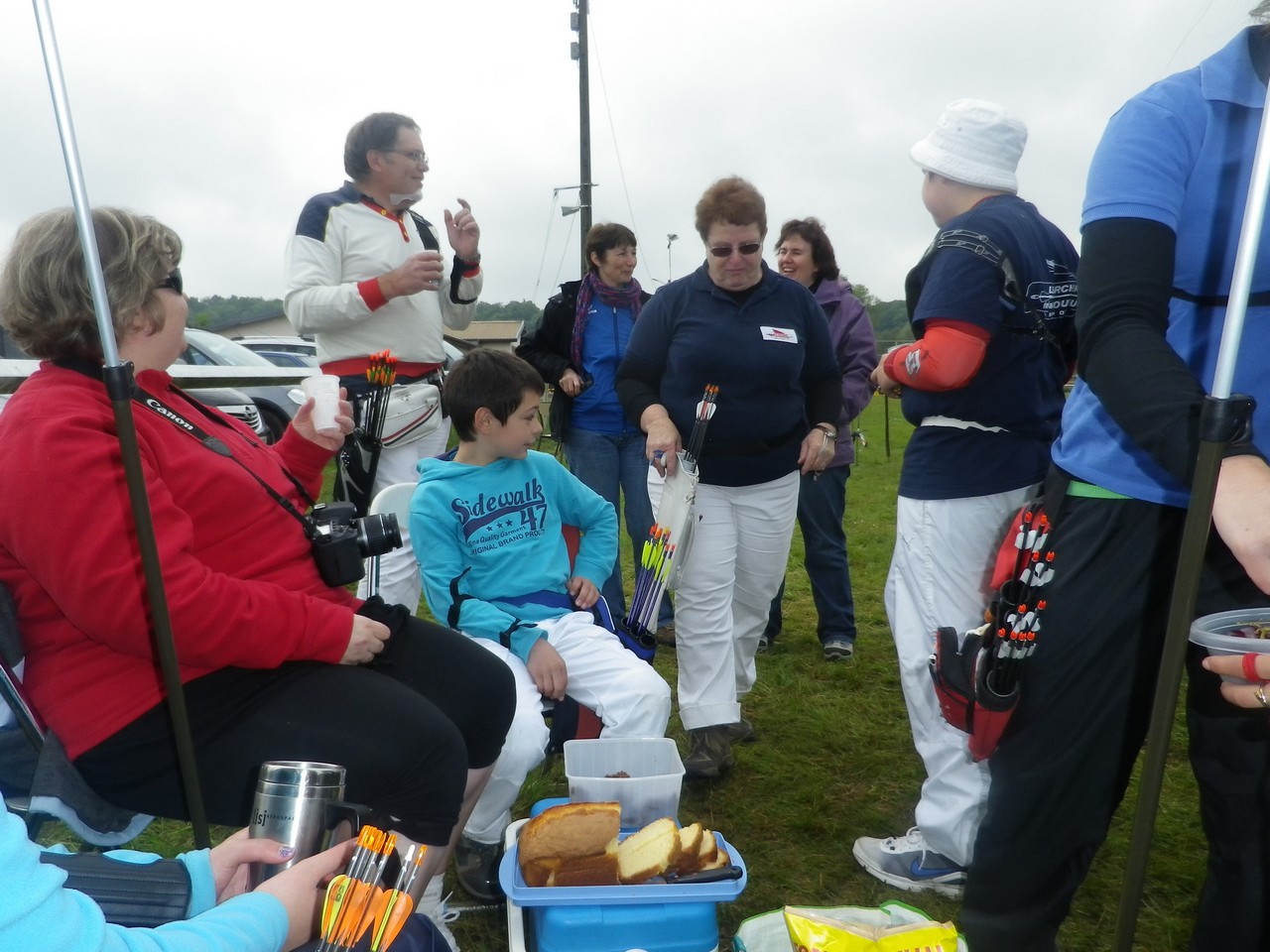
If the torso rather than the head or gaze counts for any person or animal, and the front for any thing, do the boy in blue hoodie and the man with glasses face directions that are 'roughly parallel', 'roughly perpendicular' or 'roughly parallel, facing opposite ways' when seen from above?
roughly parallel

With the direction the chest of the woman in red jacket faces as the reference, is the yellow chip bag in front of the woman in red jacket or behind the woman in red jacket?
in front

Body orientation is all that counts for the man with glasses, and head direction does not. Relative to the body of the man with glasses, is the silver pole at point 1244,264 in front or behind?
in front

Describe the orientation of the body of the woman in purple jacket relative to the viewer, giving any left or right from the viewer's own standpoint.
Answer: facing the viewer and to the left of the viewer

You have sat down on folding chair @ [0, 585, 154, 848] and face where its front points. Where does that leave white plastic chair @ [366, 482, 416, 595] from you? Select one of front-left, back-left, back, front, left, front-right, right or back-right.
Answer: front-left

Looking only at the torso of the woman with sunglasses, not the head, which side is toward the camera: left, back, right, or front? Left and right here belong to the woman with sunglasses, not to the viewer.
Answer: front

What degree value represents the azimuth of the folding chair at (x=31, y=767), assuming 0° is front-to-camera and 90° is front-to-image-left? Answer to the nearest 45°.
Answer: approximately 270°

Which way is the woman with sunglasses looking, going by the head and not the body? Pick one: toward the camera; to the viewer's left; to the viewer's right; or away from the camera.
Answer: toward the camera

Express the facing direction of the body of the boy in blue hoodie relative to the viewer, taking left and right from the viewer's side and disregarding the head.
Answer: facing the viewer and to the right of the viewer

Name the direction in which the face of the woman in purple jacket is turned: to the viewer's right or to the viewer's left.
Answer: to the viewer's left

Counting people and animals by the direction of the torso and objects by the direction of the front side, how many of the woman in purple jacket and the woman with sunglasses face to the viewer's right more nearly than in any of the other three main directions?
0

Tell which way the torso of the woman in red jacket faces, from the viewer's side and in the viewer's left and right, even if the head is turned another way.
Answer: facing to the right of the viewer

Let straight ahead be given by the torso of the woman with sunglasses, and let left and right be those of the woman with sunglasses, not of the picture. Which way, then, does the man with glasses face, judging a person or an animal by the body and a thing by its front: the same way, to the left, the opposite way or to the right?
to the left

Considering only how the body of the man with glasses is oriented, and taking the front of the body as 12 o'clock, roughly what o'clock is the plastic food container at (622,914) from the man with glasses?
The plastic food container is roughly at 1 o'clock from the man with glasses.

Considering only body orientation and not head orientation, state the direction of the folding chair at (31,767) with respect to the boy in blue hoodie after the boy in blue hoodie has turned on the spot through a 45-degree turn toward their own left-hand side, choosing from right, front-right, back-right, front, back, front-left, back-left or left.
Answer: back-right

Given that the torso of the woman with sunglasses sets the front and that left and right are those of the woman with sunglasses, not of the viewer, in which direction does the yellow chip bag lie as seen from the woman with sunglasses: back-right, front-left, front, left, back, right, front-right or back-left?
front

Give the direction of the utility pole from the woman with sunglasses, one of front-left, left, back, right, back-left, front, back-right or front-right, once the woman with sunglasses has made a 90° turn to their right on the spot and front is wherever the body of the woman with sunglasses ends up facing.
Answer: right
